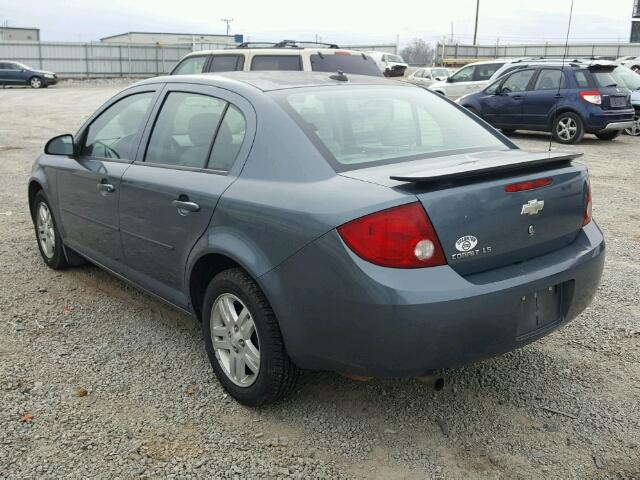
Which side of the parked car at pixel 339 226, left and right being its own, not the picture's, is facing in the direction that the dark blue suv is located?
right

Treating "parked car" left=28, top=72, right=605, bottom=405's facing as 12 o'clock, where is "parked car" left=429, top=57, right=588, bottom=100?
"parked car" left=429, top=57, right=588, bottom=100 is roughly at 2 o'clock from "parked car" left=28, top=72, right=605, bottom=405.

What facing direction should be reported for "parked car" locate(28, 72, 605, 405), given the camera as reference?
facing away from the viewer and to the left of the viewer

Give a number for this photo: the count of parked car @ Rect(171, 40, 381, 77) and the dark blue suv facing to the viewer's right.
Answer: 0

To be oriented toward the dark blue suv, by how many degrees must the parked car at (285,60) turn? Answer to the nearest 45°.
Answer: approximately 90° to its right

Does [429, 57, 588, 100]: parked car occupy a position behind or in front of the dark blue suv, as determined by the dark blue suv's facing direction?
in front

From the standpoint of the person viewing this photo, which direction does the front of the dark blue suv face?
facing away from the viewer and to the left of the viewer

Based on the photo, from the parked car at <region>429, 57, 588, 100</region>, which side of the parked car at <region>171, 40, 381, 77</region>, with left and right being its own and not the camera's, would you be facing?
right

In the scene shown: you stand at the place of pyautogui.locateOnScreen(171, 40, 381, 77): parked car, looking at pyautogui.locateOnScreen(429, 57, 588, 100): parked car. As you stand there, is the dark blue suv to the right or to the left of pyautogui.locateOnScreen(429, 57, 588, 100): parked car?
right

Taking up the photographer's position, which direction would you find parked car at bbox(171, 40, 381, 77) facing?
facing away from the viewer and to the left of the viewer
